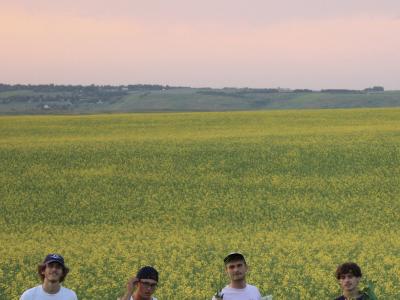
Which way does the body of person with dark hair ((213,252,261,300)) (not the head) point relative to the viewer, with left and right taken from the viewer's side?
facing the viewer

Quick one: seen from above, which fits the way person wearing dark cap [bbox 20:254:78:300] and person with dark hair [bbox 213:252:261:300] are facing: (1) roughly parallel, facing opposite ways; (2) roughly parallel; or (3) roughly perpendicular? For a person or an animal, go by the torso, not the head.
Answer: roughly parallel

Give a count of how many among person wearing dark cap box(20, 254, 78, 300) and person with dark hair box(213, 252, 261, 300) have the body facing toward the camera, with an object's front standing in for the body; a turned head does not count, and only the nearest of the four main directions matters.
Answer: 2

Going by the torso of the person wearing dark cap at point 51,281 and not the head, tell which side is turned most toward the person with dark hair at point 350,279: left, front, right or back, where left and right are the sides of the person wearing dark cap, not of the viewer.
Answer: left

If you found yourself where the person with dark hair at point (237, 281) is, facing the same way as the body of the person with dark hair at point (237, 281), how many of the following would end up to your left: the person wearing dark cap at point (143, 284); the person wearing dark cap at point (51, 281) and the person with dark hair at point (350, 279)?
1

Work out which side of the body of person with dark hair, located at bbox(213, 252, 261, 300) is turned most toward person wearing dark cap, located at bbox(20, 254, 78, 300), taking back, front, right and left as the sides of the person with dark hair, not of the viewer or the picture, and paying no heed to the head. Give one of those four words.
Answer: right

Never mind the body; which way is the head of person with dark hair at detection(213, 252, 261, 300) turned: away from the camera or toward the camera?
toward the camera

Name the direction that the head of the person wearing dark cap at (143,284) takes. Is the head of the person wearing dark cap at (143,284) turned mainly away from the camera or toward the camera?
toward the camera

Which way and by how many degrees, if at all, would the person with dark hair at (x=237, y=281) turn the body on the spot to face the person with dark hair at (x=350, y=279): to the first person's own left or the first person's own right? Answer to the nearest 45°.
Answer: approximately 90° to the first person's own left

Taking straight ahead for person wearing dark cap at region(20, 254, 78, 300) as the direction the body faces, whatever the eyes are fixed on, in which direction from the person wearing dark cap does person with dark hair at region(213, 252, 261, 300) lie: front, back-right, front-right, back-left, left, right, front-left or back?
left

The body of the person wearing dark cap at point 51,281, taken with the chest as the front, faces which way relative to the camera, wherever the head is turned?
toward the camera

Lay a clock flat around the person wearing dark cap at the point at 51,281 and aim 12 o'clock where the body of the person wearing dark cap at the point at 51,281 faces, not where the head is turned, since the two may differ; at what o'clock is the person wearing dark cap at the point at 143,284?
the person wearing dark cap at the point at 143,284 is roughly at 10 o'clock from the person wearing dark cap at the point at 51,281.
